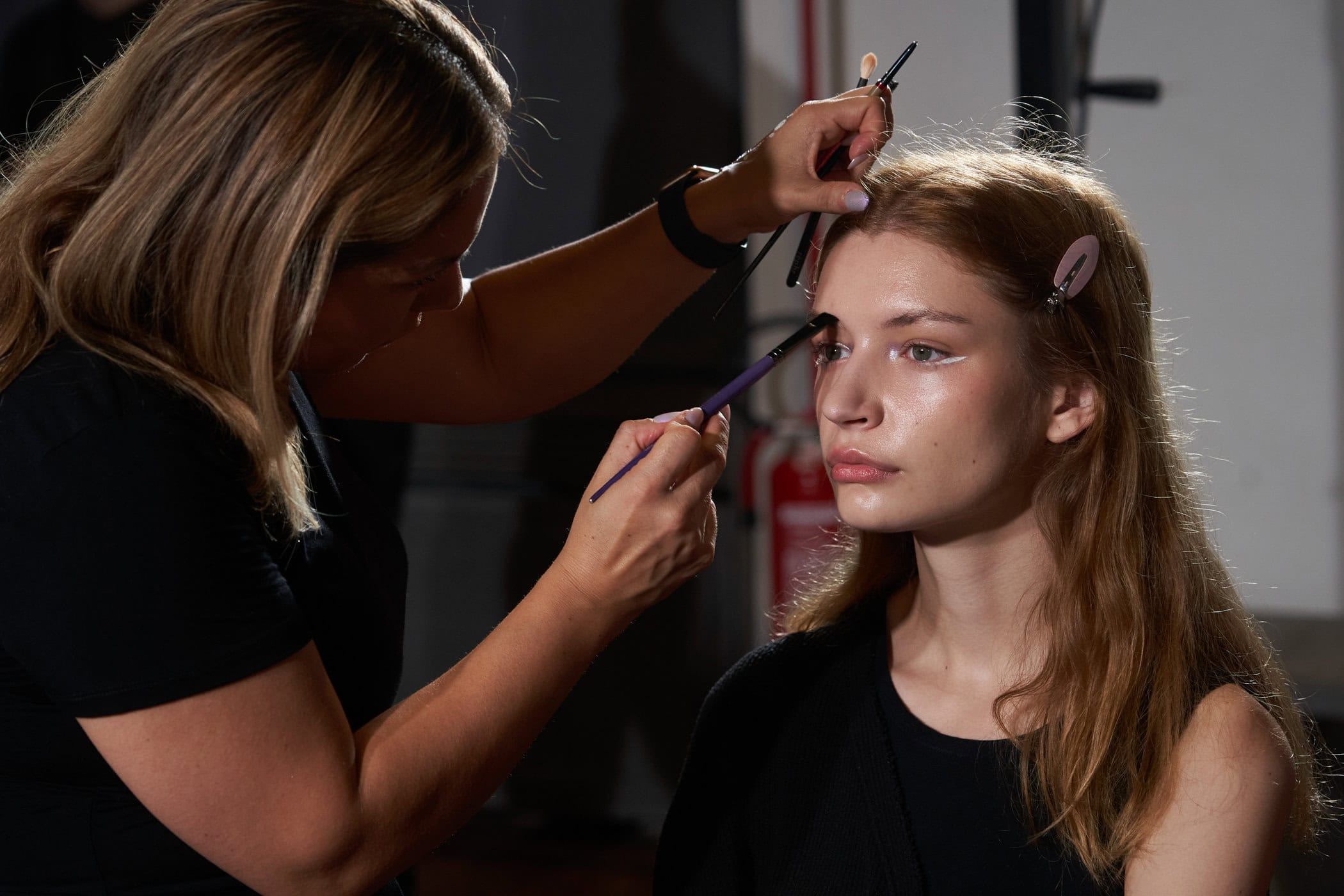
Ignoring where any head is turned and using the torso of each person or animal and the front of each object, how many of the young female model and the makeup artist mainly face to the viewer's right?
1

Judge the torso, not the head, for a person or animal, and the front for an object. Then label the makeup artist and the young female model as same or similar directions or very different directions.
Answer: very different directions

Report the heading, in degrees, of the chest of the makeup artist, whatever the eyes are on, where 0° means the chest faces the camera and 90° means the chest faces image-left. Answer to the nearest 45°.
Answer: approximately 270°

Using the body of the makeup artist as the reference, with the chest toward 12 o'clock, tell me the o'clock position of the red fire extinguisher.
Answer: The red fire extinguisher is roughly at 10 o'clock from the makeup artist.

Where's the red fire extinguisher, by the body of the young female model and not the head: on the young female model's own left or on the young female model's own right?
on the young female model's own right

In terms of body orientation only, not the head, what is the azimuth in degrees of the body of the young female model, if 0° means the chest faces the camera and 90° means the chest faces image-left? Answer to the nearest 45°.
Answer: approximately 45°
